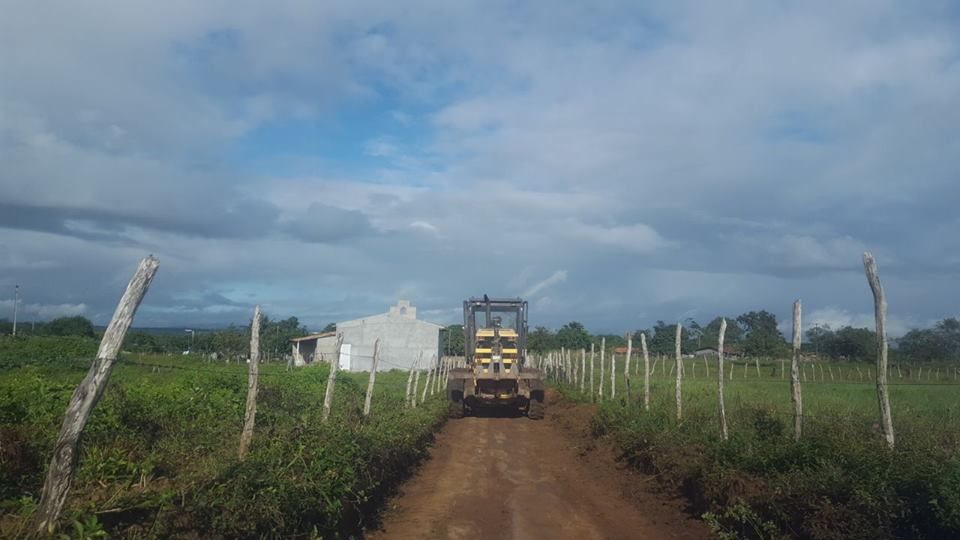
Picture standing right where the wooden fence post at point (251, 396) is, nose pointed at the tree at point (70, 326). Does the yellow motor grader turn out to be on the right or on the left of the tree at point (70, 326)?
right

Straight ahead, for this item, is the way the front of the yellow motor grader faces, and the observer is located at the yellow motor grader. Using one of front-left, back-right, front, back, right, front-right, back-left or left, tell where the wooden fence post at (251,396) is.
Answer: back

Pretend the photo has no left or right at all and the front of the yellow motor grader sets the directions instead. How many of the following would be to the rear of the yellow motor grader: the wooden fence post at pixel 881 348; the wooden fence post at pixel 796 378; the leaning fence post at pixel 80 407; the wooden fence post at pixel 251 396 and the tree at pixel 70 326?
4

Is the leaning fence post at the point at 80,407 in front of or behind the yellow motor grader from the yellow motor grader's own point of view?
behind

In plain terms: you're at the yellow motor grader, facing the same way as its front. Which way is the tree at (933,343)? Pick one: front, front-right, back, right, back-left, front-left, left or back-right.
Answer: front-right

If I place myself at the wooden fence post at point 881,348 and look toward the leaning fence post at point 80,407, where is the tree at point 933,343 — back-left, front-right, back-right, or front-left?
back-right

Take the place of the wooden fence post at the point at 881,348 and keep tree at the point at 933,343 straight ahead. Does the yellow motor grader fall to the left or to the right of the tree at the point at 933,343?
left

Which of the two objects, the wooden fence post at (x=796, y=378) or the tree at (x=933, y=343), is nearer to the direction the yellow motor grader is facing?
the tree

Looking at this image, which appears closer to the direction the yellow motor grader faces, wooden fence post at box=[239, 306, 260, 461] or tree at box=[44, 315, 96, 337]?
the tree

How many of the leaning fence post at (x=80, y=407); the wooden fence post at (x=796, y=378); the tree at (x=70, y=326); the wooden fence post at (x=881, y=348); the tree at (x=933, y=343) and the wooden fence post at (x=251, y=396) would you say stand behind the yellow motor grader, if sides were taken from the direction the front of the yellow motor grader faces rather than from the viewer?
4

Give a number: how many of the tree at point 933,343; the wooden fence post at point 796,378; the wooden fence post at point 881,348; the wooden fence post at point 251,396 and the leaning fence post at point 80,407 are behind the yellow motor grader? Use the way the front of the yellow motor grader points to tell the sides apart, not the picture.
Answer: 4

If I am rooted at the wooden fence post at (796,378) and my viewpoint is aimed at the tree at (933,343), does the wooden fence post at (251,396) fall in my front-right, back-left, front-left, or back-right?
back-left

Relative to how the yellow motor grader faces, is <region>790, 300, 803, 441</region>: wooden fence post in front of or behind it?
behind

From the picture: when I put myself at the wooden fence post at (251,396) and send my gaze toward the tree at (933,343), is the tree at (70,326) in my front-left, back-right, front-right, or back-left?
front-left

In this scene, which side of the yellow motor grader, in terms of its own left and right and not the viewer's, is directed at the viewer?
back

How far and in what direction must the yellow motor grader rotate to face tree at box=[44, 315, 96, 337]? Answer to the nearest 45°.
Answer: approximately 45° to its left
